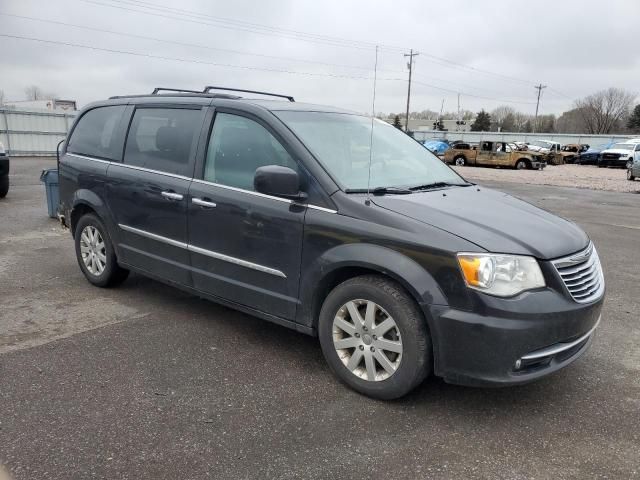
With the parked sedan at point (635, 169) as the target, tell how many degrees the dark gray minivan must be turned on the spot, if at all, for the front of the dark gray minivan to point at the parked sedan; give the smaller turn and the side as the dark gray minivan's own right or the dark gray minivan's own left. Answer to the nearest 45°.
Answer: approximately 90° to the dark gray minivan's own left

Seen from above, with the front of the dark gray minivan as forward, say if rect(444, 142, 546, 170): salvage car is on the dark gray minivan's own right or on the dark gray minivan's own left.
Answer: on the dark gray minivan's own left

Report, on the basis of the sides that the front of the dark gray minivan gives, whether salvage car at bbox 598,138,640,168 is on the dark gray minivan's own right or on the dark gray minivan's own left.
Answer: on the dark gray minivan's own left

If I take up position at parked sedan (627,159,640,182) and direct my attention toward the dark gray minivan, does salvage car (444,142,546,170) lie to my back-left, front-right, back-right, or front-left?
back-right

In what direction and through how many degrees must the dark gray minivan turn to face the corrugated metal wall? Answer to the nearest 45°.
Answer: approximately 180°

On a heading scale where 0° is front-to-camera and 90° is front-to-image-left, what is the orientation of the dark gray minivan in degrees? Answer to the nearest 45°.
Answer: approximately 315°

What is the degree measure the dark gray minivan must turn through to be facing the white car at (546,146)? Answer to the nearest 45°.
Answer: approximately 135° to its left

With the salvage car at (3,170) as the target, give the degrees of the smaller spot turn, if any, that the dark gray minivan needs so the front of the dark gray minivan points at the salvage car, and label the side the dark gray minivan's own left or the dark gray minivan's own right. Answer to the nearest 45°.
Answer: approximately 180°

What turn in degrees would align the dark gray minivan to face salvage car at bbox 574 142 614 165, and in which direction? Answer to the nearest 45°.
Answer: approximately 90° to its left
